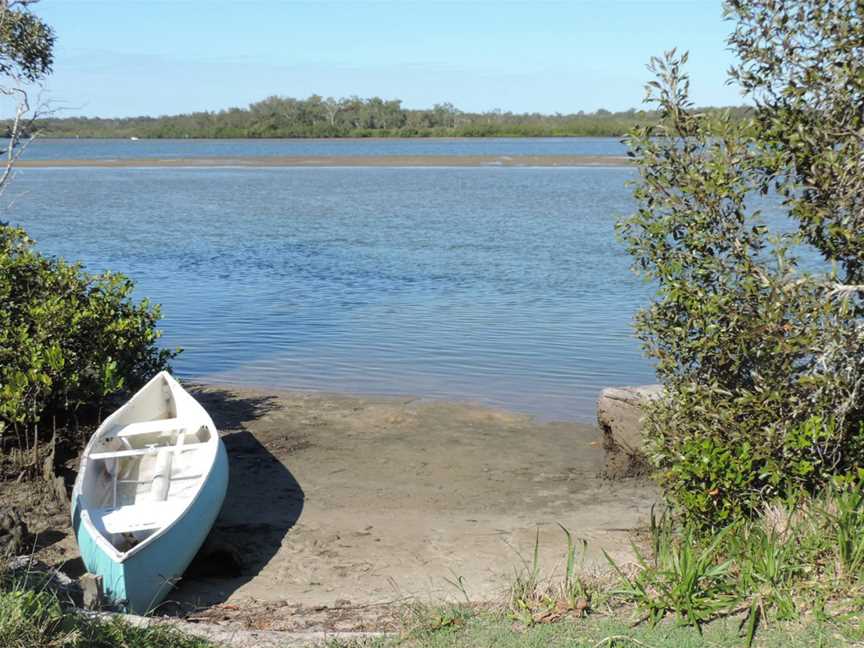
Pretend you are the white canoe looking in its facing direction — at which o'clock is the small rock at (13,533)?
The small rock is roughly at 8 o'clock from the white canoe.

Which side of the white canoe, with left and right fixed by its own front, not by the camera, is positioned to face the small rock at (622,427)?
right

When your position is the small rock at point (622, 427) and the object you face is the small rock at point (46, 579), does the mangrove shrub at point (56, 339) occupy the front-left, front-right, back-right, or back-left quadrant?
front-right

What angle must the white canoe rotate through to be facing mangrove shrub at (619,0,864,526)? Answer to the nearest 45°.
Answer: approximately 135° to its right

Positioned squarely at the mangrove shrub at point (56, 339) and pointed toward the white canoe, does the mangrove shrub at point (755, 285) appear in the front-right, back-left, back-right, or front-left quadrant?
front-left

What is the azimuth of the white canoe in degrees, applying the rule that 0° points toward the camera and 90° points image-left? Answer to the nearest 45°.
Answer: approximately 180°

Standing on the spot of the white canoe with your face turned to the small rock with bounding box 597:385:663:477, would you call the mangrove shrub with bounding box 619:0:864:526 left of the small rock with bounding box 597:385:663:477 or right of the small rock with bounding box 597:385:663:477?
right
